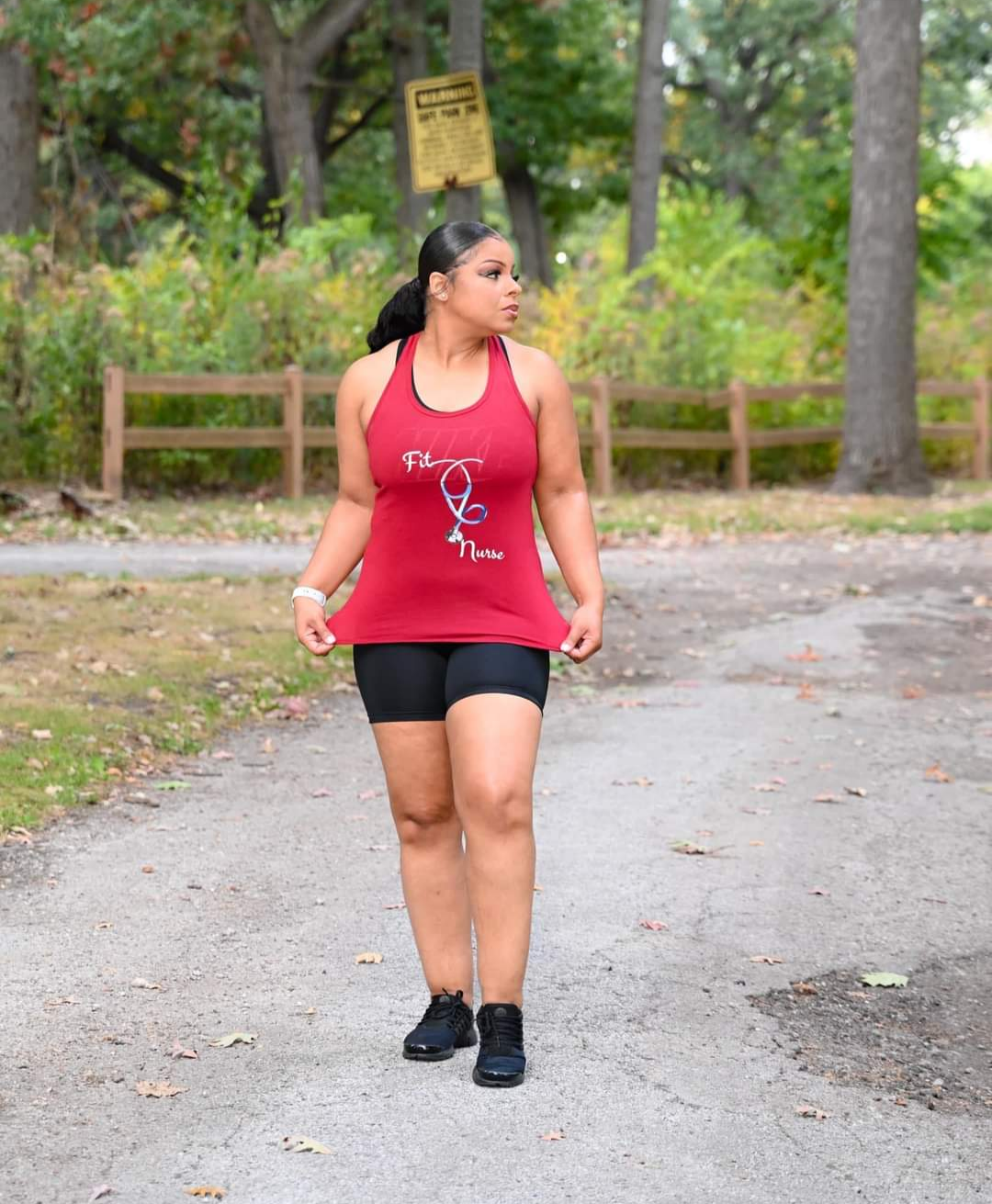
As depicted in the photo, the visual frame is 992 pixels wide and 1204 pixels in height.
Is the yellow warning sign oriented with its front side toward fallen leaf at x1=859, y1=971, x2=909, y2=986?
yes

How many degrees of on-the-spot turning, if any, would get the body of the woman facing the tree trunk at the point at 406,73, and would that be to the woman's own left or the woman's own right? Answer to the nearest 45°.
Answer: approximately 180°

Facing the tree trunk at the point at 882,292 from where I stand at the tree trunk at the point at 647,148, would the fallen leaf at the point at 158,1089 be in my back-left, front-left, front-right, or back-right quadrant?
front-right

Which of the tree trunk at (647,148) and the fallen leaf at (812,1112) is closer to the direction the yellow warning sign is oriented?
the fallen leaf

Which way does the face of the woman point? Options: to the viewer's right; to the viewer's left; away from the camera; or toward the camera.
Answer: to the viewer's right

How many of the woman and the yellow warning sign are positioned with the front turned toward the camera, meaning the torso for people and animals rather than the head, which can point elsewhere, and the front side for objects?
2

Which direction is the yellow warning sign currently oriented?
toward the camera

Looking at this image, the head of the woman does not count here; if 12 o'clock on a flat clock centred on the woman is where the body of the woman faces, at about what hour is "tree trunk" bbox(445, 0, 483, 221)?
The tree trunk is roughly at 6 o'clock from the woman.

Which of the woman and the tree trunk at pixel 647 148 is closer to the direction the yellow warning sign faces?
the woman

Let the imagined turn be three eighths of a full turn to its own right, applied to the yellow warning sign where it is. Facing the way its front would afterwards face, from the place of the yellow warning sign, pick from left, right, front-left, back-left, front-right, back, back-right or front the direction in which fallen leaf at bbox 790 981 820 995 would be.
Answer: back-left

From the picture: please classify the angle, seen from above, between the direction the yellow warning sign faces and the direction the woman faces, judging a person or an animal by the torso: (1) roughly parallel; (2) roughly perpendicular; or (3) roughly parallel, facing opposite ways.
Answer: roughly parallel

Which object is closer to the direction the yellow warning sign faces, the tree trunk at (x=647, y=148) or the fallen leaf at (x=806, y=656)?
the fallen leaf

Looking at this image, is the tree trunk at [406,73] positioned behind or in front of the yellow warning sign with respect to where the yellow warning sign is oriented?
behind
